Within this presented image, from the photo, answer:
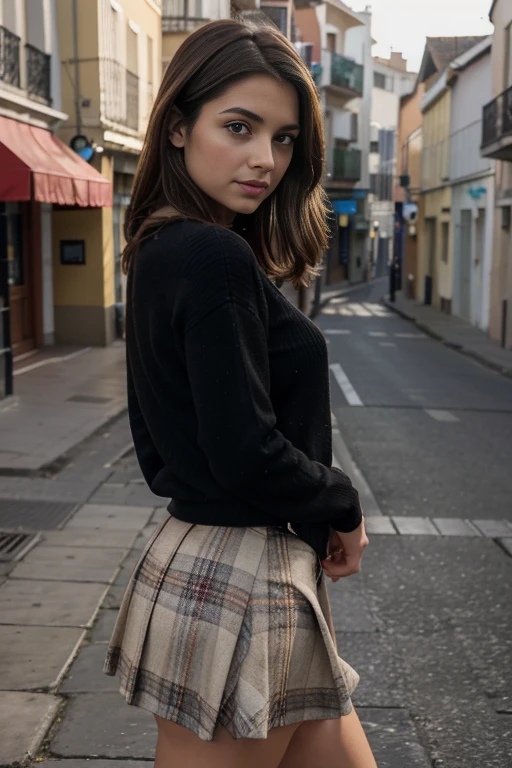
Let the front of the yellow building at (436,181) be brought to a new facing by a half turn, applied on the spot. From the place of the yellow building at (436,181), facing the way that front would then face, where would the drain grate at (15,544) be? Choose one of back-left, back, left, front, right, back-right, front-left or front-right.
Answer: right

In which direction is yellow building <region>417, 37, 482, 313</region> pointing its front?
to the viewer's left

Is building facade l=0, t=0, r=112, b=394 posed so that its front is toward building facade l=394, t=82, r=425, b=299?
no

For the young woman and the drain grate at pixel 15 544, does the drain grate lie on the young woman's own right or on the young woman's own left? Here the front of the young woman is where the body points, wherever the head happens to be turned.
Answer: on the young woman's own left

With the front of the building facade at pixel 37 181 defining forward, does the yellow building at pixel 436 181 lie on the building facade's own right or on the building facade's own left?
on the building facade's own left

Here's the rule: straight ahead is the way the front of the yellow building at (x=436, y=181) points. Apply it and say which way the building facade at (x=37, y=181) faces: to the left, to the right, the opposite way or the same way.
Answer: the opposite way

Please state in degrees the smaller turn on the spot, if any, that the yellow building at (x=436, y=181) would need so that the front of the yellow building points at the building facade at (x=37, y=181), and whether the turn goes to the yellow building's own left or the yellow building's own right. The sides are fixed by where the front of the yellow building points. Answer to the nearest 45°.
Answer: approximately 90° to the yellow building's own left

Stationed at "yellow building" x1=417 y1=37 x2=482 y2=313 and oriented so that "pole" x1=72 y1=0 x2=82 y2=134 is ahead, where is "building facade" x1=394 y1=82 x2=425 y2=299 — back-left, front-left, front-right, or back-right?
back-right

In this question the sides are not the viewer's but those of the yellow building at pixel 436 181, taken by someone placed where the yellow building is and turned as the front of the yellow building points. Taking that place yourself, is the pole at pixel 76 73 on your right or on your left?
on your left

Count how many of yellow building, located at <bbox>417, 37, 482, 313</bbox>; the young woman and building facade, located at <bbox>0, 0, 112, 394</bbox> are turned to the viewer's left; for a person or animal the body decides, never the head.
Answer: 1

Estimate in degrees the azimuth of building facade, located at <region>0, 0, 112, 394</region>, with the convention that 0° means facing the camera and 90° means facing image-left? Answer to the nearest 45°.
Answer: approximately 315°
